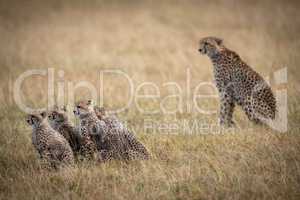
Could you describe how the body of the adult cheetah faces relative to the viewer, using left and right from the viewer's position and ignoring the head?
facing to the left of the viewer

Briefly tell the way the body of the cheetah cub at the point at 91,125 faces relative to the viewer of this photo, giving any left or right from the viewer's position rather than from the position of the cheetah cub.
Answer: facing to the left of the viewer

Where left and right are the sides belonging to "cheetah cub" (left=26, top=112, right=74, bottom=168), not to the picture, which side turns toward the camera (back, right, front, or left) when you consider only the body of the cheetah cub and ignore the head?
left

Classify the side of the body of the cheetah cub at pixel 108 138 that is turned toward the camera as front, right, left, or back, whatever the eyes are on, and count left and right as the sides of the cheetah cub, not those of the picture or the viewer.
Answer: left

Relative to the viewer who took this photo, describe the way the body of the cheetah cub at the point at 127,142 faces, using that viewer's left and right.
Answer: facing to the left of the viewer

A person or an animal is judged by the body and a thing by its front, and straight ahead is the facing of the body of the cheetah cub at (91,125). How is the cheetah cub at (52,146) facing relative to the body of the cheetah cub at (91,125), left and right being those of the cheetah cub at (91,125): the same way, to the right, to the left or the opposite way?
the same way

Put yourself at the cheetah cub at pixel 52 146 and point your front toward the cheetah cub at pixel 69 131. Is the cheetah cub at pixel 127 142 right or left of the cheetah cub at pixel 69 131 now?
right
